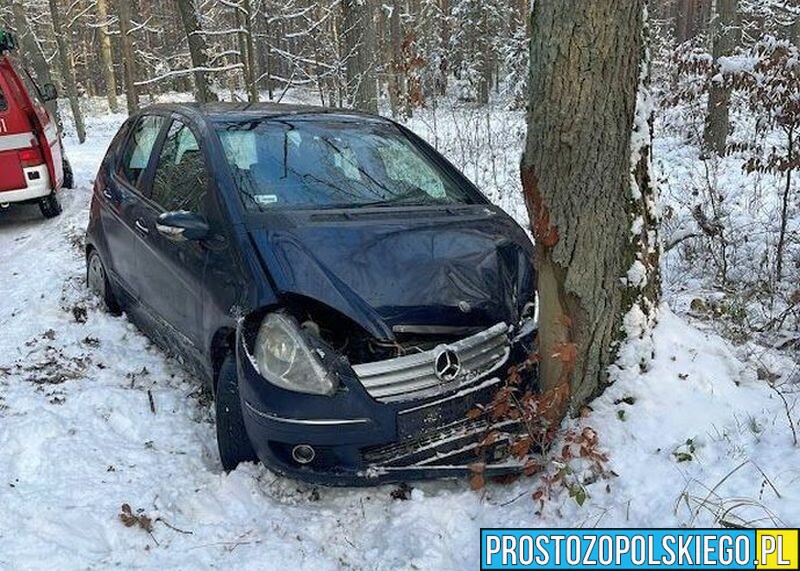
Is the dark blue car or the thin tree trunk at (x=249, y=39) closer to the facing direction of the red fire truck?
the thin tree trunk

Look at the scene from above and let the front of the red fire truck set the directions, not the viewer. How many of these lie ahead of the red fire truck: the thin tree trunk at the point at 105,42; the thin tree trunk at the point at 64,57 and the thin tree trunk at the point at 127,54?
3

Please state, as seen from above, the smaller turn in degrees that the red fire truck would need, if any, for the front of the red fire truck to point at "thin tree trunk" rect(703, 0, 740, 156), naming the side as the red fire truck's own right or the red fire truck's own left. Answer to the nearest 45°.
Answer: approximately 90° to the red fire truck's own right

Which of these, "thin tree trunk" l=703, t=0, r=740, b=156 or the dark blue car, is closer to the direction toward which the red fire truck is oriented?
the thin tree trunk

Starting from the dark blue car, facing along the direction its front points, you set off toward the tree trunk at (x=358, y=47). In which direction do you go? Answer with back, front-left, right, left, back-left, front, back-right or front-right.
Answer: back-left

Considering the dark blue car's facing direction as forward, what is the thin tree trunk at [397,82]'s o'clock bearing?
The thin tree trunk is roughly at 8 o'clock from the dark blue car.

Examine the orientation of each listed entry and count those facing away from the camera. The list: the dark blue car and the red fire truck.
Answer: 1

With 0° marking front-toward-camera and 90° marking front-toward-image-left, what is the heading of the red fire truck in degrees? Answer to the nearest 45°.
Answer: approximately 180°

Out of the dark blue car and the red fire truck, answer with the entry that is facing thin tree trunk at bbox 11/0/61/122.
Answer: the red fire truck

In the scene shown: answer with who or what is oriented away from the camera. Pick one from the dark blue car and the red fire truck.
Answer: the red fire truck

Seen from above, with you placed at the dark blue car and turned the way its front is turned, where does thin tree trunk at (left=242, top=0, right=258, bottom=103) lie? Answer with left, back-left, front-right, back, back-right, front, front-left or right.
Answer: back-left
